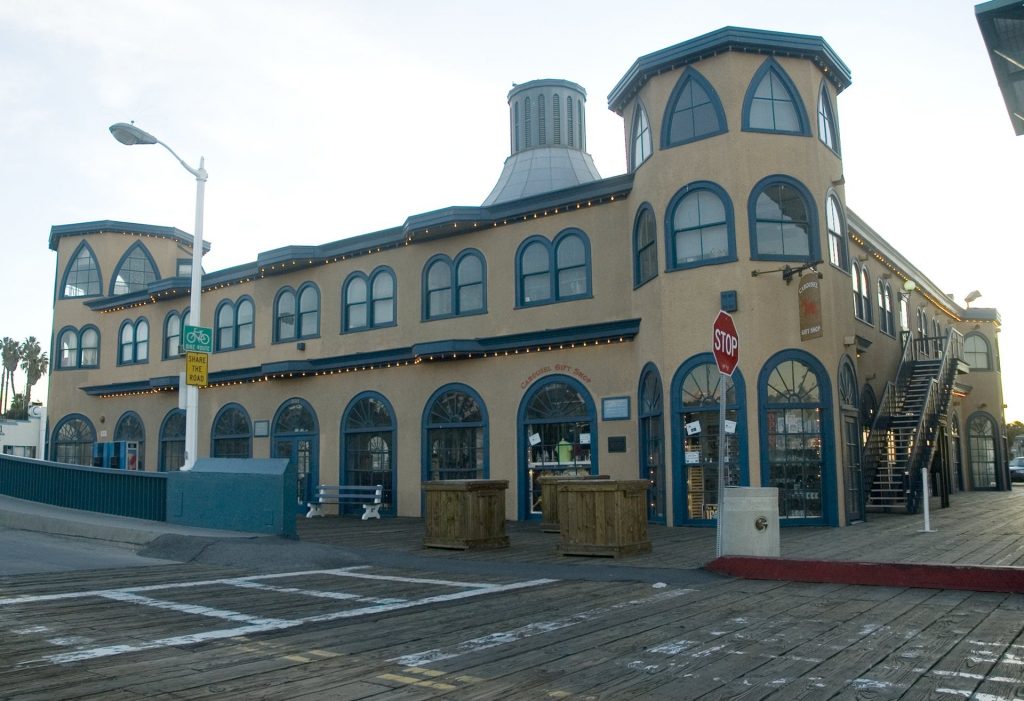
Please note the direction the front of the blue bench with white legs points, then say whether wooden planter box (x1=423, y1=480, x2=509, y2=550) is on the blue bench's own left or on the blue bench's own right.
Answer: on the blue bench's own left

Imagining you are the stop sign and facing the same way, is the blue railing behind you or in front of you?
behind

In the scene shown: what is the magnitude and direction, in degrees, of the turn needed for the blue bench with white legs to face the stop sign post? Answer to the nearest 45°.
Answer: approximately 45° to its left

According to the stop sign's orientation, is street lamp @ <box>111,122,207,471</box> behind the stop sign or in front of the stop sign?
behind

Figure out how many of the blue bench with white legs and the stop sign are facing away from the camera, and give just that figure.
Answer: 0

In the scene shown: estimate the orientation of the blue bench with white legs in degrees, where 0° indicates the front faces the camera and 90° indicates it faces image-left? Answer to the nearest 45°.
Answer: approximately 45°

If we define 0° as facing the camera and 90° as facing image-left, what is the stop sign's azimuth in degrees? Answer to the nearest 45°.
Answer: approximately 315°

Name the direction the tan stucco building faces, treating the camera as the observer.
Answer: facing the viewer and to the left of the viewer

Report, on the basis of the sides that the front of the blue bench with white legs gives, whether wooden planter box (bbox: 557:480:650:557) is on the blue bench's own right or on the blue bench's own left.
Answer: on the blue bench's own left

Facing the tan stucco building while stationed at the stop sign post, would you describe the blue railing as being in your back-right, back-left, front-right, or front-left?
front-left
